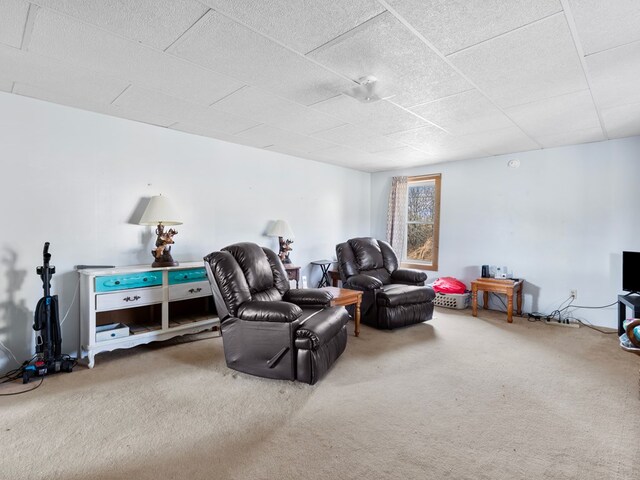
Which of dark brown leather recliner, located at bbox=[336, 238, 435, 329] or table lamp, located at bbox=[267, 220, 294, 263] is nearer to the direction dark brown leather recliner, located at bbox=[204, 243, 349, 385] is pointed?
the dark brown leather recliner

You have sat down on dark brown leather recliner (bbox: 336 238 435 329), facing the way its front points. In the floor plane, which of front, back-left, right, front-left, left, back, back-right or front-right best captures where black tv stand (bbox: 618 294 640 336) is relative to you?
front-left

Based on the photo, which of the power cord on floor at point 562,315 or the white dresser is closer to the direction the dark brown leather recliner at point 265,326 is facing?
the power cord on floor

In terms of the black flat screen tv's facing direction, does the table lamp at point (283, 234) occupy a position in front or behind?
in front

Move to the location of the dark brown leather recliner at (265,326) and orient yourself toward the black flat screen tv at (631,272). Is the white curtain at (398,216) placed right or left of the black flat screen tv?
left

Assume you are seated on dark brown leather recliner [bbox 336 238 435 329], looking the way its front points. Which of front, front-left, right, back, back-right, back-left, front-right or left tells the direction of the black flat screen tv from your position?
front-left

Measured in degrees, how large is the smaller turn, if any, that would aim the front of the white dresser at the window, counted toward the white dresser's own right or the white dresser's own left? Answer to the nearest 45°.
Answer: approximately 45° to the white dresser's own left

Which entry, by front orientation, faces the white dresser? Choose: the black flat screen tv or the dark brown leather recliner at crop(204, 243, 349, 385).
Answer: the black flat screen tv

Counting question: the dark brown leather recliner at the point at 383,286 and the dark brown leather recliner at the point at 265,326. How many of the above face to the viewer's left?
0

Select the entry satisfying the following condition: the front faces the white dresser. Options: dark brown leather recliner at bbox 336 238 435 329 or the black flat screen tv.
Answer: the black flat screen tv

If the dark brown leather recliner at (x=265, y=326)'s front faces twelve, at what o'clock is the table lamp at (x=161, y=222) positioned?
The table lamp is roughly at 6 o'clock from the dark brown leather recliner.

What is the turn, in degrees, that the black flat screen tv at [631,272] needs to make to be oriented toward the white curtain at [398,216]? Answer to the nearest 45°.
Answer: approximately 45° to its right

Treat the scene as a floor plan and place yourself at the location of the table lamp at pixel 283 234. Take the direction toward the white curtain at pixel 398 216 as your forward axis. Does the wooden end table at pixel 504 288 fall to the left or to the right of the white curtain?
right

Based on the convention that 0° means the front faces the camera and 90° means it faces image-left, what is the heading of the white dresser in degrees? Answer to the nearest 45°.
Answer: approximately 315°

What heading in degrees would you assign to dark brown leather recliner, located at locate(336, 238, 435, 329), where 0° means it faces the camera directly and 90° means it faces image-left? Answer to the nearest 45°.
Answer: approximately 315°

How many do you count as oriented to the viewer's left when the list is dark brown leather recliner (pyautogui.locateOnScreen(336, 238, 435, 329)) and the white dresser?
0

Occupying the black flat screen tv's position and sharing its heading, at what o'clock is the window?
The window is roughly at 2 o'clock from the black flat screen tv.
